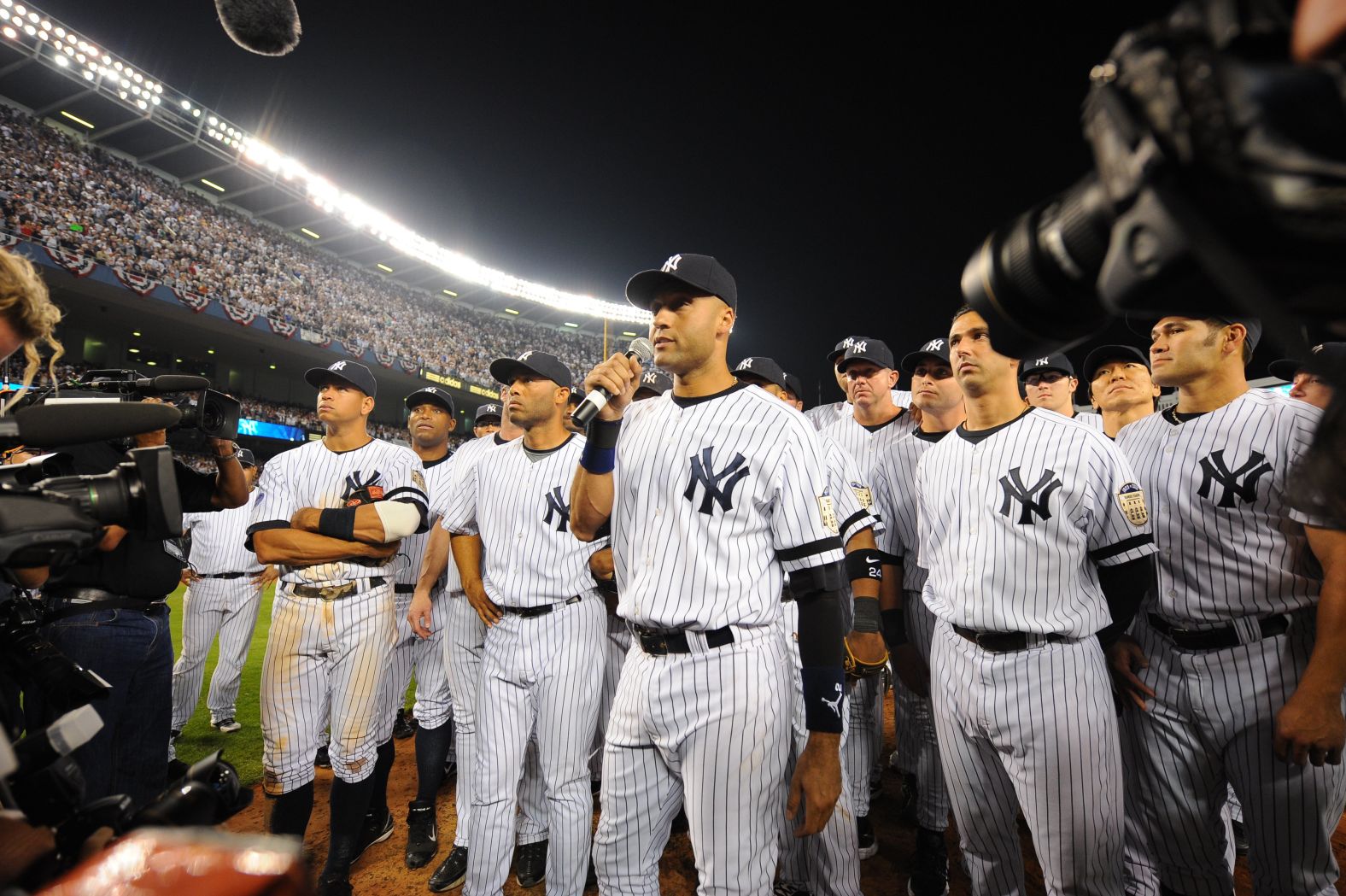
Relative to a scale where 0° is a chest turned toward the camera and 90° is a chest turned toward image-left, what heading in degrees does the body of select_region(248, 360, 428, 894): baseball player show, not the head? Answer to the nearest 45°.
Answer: approximately 0°

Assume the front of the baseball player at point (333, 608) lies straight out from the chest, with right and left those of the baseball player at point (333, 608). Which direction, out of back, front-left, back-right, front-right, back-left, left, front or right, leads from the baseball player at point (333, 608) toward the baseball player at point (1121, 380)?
left

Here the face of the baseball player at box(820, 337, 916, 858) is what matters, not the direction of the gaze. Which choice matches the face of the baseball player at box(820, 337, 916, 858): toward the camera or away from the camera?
toward the camera

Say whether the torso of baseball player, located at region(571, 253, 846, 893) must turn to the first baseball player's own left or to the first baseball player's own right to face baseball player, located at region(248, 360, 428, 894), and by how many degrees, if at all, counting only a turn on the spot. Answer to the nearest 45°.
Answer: approximately 90° to the first baseball player's own right

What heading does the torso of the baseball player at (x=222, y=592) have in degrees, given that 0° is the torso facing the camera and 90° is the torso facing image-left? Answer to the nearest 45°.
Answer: approximately 0°

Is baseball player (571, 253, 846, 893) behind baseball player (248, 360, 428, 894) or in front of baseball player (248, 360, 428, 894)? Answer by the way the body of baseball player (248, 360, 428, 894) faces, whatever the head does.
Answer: in front

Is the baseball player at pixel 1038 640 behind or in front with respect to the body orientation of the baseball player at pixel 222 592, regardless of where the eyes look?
in front

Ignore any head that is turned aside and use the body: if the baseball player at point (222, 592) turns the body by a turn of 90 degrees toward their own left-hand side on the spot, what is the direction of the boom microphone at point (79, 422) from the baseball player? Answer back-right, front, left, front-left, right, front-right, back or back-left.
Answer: right

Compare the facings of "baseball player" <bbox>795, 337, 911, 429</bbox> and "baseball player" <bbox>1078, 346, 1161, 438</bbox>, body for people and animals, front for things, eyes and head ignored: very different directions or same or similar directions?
same or similar directions

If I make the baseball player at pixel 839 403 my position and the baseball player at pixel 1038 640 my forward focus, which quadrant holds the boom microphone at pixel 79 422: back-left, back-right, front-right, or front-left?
front-right

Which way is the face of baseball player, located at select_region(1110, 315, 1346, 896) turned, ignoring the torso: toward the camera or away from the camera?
toward the camera

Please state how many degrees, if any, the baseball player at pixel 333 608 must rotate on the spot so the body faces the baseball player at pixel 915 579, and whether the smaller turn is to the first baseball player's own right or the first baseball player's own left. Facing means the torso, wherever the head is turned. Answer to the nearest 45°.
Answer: approximately 90° to the first baseball player's own left
